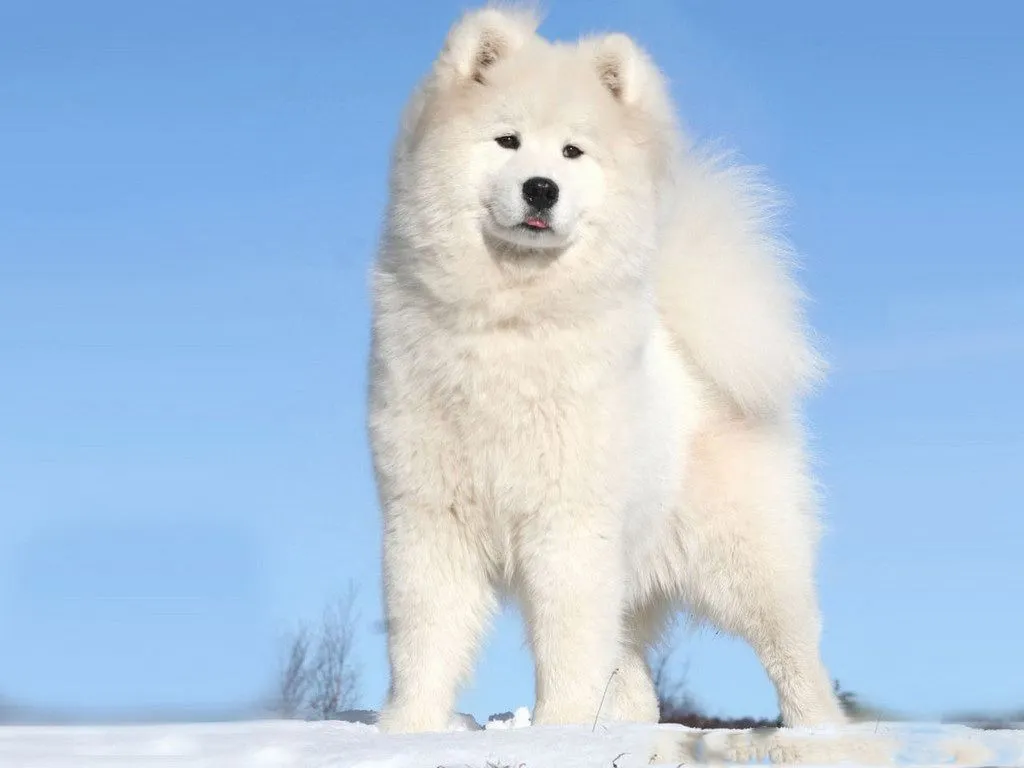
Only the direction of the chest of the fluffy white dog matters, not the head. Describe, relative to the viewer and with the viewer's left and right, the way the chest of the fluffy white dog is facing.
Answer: facing the viewer and to the left of the viewer
